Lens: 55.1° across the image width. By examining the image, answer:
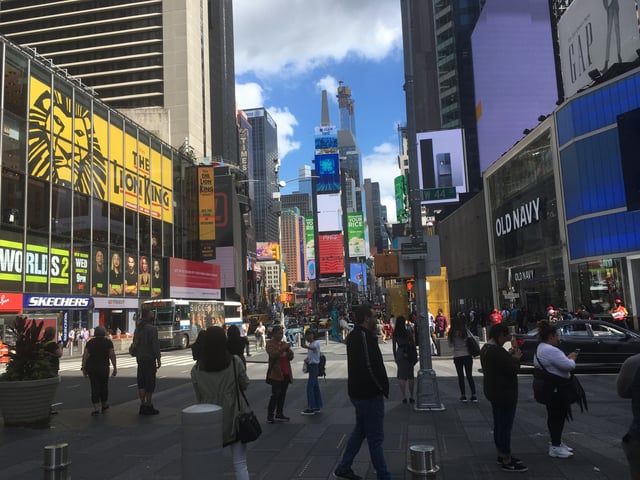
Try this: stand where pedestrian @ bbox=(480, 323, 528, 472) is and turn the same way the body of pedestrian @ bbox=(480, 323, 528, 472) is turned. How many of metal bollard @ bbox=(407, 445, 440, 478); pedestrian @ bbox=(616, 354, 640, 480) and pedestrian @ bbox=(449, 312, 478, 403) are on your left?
1

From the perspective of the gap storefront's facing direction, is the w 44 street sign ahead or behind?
ahead

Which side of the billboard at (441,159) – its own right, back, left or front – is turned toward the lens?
front

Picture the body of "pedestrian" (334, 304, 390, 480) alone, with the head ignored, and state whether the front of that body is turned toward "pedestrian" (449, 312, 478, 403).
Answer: no

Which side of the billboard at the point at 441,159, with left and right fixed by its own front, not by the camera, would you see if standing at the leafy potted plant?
front

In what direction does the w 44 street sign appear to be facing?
toward the camera

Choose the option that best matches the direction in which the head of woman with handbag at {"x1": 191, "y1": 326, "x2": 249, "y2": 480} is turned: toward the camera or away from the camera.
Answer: away from the camera

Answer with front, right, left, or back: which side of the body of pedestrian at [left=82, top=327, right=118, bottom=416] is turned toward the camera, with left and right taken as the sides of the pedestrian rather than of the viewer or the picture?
back
